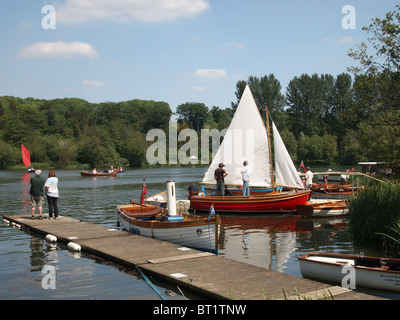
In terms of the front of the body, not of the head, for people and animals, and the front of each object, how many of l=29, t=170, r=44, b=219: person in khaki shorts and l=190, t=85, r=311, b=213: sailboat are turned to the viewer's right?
1

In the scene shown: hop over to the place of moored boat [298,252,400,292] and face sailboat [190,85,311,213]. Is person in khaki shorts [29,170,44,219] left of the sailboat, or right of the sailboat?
left

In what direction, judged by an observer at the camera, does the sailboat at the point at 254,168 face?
facing to the right of the viewer
